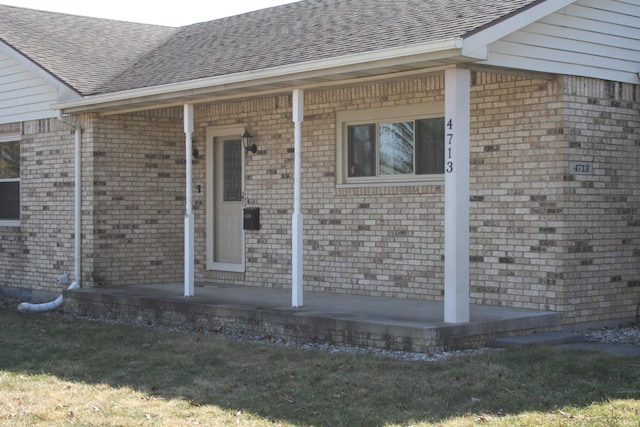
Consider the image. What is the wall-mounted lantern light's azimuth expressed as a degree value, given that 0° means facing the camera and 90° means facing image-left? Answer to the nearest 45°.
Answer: approximately 45°

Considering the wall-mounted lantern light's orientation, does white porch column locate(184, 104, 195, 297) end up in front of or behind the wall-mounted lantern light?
in front

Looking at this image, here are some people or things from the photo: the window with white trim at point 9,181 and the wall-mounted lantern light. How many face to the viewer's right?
0

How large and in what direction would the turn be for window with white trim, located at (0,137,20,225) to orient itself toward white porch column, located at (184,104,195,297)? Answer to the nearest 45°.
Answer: approximately 90° to its left

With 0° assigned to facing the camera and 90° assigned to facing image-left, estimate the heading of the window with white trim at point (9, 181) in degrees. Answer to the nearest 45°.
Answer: approximately 45°

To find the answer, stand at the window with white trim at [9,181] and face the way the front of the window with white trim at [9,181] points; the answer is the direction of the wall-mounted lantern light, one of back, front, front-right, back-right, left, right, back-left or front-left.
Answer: left

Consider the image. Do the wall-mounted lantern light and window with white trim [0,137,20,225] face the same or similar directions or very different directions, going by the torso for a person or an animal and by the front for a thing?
same or similar directions

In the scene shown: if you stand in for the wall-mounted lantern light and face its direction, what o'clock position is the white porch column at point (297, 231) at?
The white porch column is roughly at 10 o'clock from the wall-mounted lantern light.

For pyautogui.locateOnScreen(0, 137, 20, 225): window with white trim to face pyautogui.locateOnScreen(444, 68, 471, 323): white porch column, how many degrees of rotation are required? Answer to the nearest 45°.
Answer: approximately 90° to its left

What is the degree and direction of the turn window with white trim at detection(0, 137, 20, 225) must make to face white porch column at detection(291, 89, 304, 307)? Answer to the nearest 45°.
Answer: approximately 90° to its left
